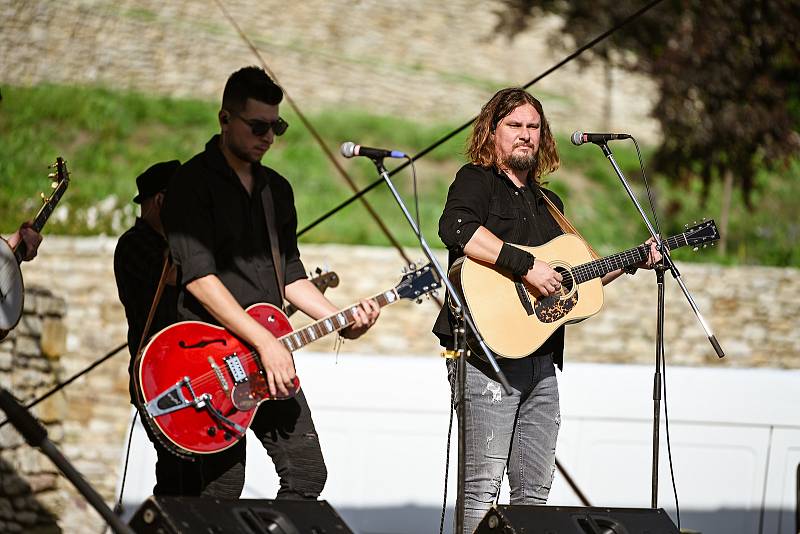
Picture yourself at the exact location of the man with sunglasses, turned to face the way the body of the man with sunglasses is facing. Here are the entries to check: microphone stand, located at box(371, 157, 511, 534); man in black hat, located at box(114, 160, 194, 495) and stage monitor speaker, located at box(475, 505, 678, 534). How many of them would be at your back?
1

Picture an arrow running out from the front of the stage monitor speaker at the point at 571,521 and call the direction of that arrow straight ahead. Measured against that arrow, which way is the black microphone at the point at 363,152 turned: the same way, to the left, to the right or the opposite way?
to the left

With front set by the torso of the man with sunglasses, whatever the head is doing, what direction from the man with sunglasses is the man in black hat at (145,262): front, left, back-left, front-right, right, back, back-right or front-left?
back

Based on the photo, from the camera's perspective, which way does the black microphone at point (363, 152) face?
to the viewer's left

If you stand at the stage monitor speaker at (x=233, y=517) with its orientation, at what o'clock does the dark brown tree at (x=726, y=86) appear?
The dark brown tree is roughly at 1 o'clock from the stage monitor speaker.

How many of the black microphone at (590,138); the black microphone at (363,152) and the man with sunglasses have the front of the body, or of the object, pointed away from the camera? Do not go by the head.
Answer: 0

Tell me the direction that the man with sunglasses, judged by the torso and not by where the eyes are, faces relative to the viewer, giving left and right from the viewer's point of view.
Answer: facing the viewer and to the right of the viewer

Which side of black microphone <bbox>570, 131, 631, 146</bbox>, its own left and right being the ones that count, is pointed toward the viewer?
left

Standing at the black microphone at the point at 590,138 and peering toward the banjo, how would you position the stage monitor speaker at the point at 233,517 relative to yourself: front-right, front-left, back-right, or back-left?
front-left

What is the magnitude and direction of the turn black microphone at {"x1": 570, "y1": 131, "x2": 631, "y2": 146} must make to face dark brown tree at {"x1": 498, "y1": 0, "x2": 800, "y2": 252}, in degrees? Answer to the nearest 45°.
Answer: approximately 90° to its right

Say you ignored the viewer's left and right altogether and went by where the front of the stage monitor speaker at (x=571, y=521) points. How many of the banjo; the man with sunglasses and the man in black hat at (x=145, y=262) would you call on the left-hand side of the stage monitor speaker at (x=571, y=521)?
3

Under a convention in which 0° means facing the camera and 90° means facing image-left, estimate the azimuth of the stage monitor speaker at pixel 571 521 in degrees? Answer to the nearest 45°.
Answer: approximately 180°

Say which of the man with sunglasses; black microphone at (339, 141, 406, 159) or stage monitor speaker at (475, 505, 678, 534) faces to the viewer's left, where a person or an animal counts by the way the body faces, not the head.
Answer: the black microphone

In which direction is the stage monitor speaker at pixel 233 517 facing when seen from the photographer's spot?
facing away from the viewer

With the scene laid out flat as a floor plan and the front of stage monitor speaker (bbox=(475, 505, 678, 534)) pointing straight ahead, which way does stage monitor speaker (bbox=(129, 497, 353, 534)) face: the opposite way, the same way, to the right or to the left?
the same way
